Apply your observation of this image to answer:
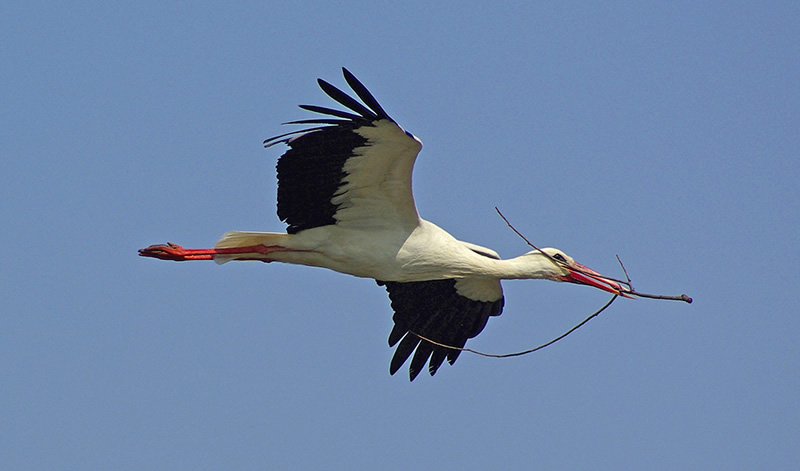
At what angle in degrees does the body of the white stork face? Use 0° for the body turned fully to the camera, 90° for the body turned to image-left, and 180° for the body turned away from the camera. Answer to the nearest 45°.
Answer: approximately 270°
